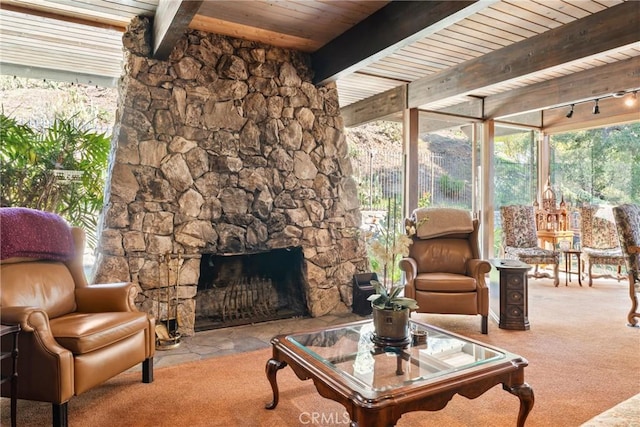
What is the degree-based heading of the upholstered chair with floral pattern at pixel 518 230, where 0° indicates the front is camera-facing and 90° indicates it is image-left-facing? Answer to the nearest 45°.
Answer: approximately 315°

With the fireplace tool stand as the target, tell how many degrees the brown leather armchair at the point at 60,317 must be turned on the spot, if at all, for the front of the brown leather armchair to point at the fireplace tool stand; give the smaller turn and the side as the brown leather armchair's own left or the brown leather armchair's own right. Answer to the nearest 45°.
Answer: approximately 90° to the brown leather armchair's own left

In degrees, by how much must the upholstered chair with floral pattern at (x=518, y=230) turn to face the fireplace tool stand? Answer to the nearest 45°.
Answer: approximately 90° to its right

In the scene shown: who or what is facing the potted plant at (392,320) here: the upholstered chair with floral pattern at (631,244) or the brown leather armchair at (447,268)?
the brown leather armchair

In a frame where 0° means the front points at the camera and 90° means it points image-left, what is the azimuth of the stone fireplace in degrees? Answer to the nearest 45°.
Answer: approximately 315°

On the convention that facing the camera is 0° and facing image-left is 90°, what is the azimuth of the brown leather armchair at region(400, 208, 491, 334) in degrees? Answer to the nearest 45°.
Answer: approximately 0°

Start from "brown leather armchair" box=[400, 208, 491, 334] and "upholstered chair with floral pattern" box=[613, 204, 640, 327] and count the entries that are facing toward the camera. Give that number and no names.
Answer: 1
